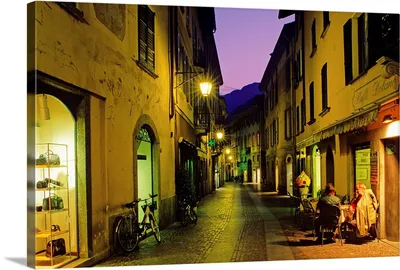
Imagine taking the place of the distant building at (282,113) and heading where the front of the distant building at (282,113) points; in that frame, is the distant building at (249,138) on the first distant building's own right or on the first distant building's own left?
on the first distant building's own right

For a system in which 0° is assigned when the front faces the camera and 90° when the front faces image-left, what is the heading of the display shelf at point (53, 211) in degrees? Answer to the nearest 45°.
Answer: approximately 315°

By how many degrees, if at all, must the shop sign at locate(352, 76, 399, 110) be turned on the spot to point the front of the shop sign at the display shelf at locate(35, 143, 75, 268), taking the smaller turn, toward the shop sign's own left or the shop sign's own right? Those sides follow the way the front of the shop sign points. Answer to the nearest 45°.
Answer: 0° — it already faces it

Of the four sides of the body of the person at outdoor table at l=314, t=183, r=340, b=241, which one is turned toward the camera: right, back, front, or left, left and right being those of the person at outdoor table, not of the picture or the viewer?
back

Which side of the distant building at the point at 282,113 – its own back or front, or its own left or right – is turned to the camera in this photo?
left

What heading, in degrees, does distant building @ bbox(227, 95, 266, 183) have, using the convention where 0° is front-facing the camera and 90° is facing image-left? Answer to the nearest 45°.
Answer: approximately 45°

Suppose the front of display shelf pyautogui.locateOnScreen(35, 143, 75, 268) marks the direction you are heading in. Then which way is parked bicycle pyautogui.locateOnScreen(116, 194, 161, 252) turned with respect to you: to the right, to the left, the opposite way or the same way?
to the left

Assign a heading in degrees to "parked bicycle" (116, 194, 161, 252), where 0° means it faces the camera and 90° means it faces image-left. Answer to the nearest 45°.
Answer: approximately 225°

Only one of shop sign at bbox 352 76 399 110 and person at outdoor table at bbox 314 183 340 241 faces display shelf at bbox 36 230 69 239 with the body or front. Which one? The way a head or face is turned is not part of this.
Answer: the shop sign
